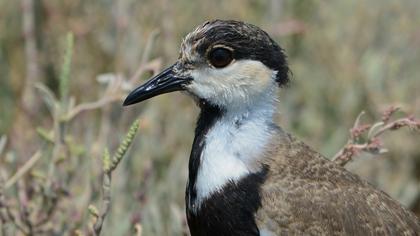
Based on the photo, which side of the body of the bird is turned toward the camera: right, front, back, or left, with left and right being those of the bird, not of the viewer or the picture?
left
